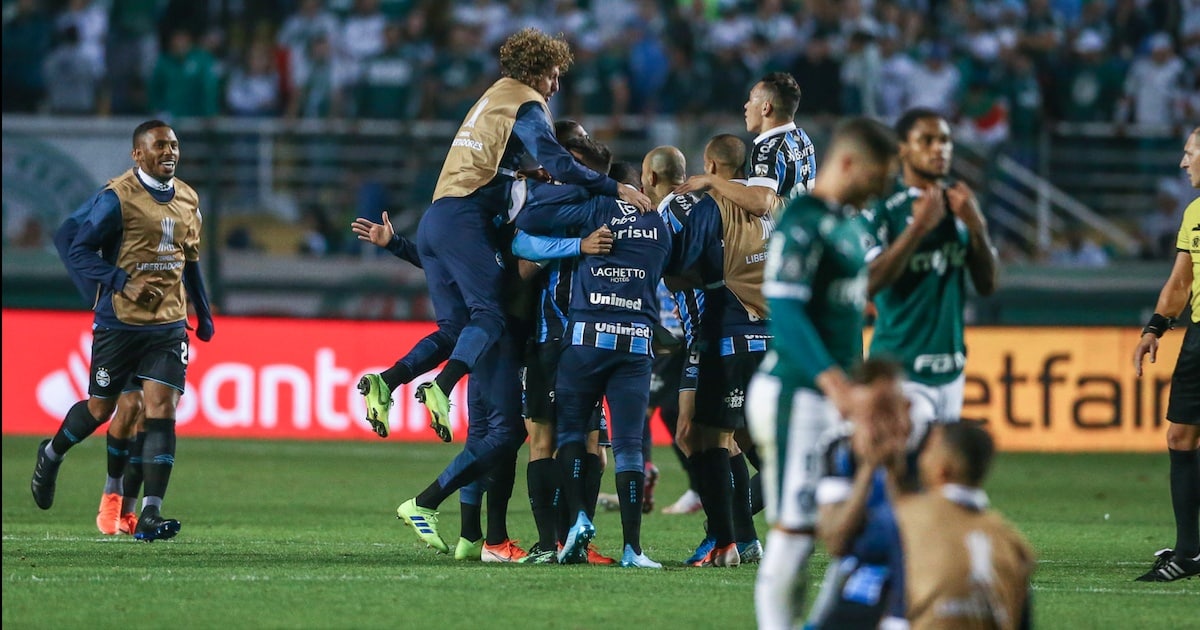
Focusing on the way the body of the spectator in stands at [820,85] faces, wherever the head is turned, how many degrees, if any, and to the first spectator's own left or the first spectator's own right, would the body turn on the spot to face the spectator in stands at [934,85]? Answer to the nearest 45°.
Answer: approximately 135° to the first spectator's own left

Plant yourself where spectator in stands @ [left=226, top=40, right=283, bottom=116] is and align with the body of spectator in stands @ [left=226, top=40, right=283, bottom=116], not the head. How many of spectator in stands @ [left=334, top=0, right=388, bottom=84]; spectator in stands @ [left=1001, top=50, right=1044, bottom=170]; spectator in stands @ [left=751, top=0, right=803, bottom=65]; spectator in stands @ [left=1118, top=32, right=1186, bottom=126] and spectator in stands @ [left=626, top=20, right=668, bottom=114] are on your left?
5

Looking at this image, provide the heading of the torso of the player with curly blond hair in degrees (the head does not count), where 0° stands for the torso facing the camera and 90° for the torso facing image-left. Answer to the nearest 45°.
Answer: approximately 225°

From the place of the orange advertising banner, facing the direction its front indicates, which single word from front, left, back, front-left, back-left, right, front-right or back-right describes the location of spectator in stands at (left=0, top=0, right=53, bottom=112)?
right

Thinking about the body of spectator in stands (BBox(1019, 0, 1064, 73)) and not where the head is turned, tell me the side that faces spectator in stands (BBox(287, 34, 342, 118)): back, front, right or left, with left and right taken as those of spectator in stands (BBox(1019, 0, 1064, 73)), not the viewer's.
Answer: right

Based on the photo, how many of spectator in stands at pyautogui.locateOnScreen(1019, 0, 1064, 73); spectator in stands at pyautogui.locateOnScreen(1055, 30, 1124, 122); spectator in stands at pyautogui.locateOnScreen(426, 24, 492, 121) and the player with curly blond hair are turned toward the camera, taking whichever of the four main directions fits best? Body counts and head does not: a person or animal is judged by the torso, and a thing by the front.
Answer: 3

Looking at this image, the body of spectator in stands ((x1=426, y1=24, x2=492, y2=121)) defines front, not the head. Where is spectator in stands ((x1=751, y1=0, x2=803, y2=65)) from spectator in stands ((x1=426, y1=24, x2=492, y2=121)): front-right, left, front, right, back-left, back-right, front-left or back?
left
